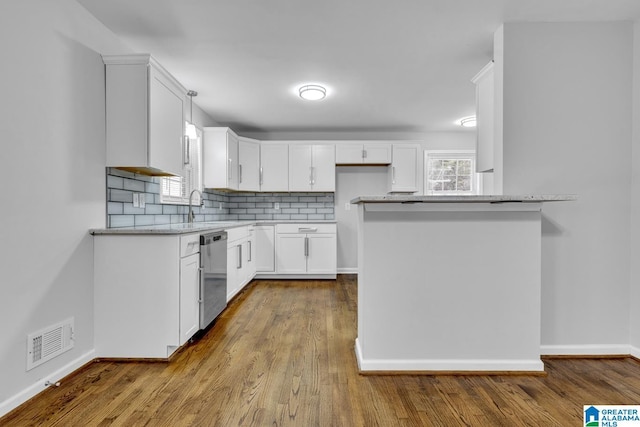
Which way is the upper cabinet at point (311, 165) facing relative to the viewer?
toward the camera

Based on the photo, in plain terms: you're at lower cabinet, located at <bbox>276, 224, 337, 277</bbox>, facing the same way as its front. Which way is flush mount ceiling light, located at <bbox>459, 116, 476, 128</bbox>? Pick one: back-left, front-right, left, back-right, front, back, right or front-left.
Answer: left

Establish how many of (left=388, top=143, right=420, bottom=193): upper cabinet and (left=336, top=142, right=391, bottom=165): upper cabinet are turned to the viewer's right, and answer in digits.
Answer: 0

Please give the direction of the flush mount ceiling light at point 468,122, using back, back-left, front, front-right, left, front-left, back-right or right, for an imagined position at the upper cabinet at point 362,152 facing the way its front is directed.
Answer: left

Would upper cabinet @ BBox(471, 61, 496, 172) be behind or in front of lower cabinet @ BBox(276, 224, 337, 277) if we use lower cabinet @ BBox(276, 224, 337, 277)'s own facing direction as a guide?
in front

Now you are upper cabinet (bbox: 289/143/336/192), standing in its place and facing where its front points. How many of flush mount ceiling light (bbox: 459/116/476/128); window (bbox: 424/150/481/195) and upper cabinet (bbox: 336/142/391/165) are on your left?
3

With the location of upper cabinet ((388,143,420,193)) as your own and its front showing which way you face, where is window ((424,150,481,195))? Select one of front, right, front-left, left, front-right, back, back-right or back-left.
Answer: back-left

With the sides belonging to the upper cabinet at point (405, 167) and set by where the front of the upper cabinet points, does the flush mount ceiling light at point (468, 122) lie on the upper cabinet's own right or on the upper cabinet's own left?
on the upper cabinet's own left

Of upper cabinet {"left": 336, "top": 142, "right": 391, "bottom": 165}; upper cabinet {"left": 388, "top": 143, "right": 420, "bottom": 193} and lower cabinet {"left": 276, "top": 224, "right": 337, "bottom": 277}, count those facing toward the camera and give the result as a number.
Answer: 3

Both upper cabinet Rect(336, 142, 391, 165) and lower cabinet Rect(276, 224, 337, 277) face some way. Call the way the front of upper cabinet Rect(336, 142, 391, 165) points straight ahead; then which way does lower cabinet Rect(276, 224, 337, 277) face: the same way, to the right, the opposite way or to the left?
the same way

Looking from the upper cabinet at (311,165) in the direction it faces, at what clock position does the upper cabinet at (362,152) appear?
the upper cabinet at (362,152) is roughly at 9 o'clock from the upper cabinet at (311,165).
